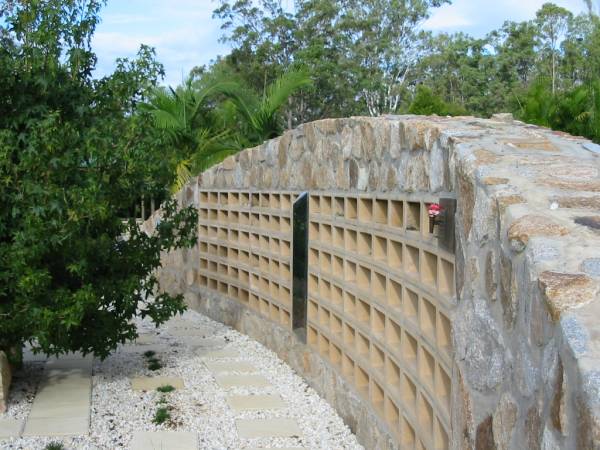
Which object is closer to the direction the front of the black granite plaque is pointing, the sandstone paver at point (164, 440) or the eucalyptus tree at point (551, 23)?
the sandstone paver

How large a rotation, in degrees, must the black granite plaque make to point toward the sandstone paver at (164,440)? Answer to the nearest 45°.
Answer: approximately 45° to its left

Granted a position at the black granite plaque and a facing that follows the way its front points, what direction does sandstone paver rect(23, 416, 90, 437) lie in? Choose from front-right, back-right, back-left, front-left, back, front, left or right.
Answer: front-left

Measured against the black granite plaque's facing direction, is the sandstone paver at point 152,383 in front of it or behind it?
in front

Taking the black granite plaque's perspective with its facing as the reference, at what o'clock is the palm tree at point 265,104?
The palm tree is roughly at 3 o'clock from the black granite plaque.

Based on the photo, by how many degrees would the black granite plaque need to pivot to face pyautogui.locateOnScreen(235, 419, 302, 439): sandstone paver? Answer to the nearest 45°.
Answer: approximately 90° to its left

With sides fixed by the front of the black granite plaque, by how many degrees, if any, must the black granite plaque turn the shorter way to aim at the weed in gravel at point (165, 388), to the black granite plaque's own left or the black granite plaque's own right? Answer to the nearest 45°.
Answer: approximately 45° to the black granite plaque's own left

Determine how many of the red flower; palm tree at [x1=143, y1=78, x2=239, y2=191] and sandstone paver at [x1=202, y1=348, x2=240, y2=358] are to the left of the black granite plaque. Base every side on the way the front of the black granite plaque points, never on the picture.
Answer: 1

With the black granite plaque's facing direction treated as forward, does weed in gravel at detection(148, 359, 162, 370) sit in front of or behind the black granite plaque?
in front

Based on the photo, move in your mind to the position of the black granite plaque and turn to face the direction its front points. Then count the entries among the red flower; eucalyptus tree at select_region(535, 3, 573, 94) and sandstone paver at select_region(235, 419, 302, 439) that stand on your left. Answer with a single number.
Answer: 2

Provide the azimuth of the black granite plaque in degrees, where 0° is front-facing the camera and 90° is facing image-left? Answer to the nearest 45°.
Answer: approximately 90°

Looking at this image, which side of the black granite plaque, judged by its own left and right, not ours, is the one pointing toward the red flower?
left

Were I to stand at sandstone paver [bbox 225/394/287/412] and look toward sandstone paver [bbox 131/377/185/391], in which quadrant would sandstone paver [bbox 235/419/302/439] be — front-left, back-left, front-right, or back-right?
back-left
